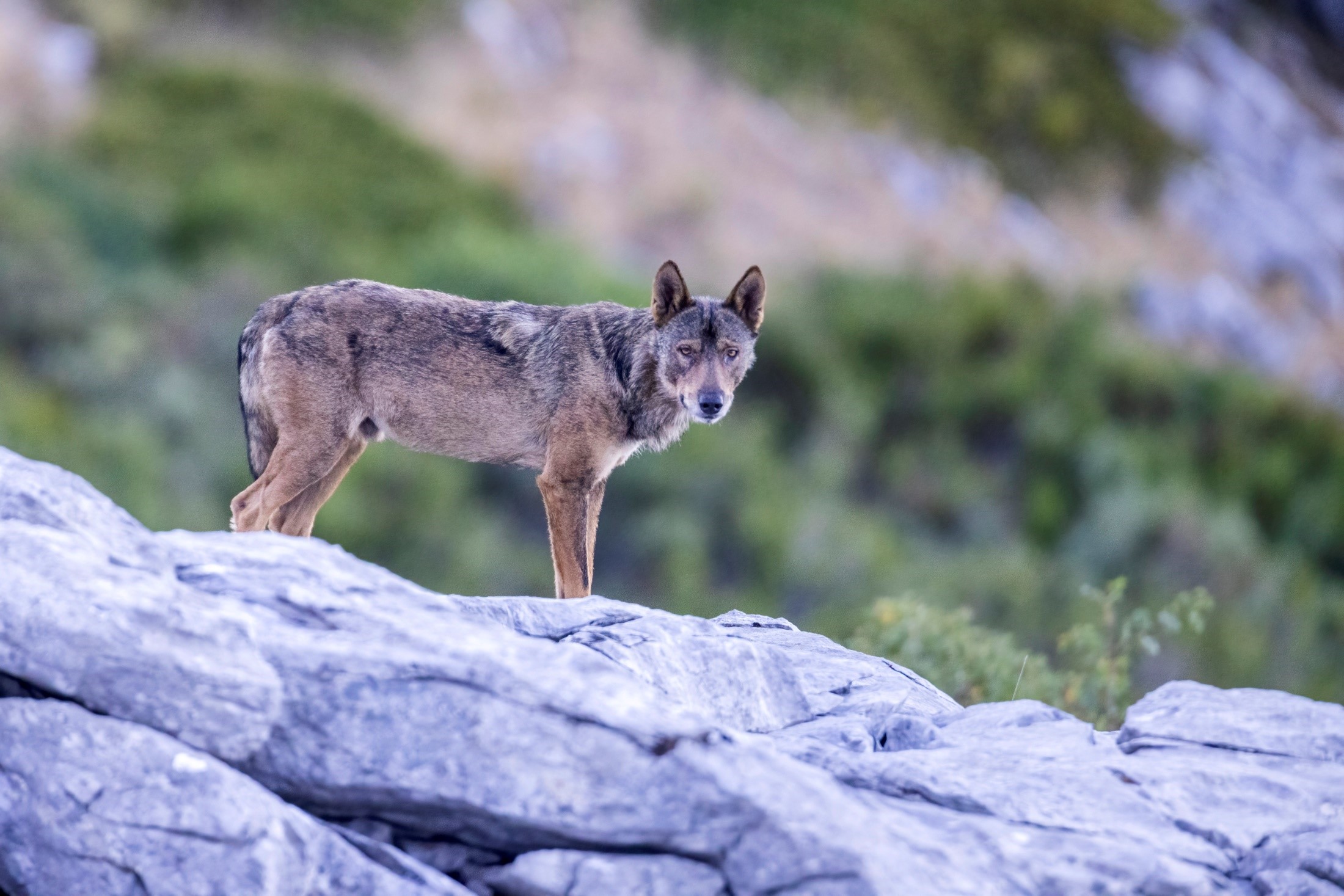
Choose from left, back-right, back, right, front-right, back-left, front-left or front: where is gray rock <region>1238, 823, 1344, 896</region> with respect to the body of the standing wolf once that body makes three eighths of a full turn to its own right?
left

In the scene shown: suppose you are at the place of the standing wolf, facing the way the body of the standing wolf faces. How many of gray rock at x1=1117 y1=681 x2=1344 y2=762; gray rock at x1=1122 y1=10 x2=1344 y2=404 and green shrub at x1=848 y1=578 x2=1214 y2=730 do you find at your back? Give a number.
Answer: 0

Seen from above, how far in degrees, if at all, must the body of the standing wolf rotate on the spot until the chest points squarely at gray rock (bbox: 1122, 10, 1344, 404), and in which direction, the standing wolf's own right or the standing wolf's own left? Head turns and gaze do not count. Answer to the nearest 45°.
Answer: approximately 45° to the standing wolf's own left

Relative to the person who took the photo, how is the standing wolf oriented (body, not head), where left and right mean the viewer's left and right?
facing to the right of the viewer

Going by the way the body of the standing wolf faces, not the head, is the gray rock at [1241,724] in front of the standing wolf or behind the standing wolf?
in front
